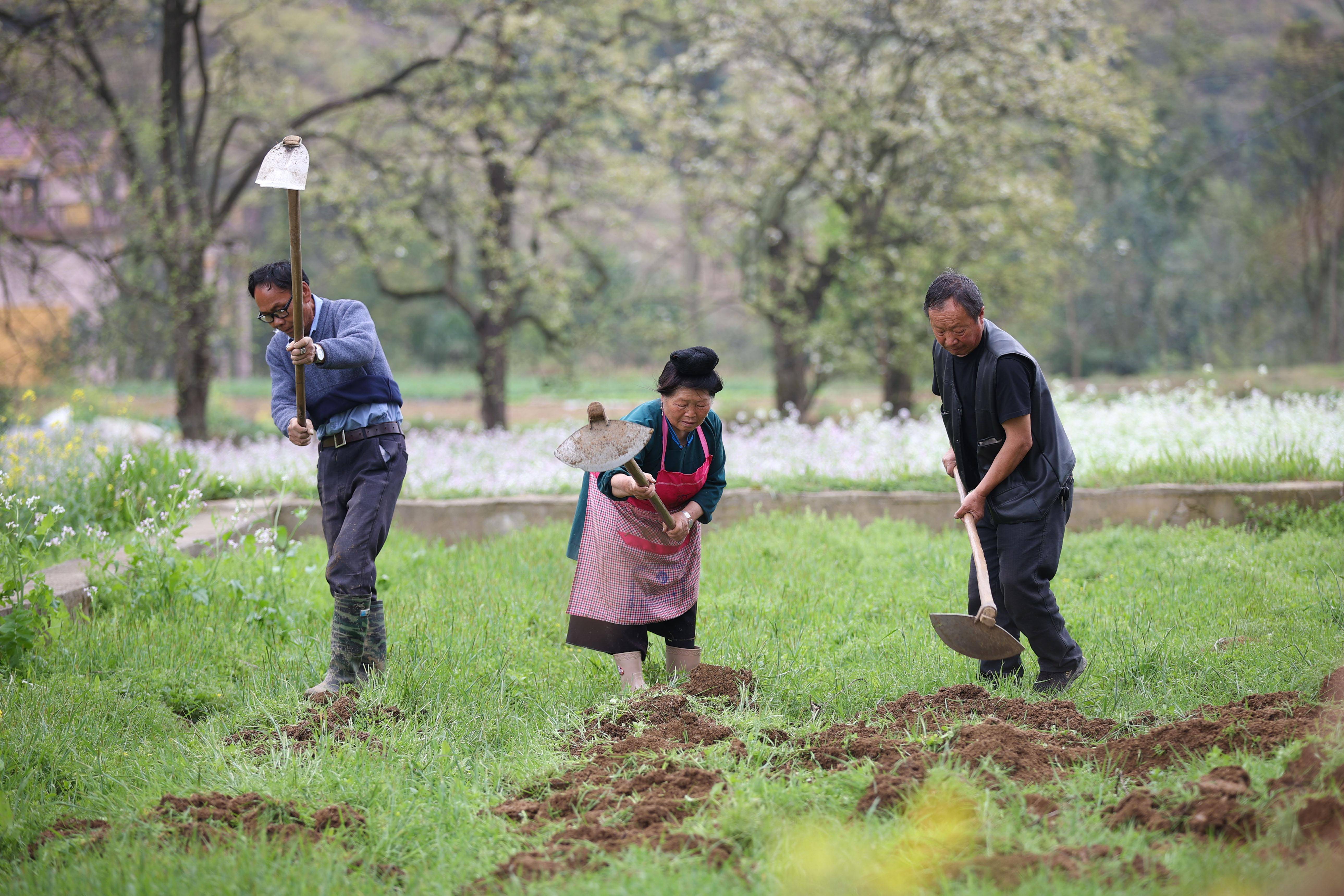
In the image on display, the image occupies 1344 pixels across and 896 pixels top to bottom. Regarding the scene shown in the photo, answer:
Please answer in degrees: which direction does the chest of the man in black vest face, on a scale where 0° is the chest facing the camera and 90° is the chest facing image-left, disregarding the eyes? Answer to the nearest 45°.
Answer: approximately 45°

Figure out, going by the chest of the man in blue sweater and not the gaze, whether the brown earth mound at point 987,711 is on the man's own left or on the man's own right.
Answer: on the man's own left

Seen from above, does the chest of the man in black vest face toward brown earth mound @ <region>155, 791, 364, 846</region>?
yes

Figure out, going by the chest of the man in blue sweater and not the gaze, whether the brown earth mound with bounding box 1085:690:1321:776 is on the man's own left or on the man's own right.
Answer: on the man's own left

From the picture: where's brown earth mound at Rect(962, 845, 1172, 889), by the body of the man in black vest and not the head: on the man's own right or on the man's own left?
on the man's own left

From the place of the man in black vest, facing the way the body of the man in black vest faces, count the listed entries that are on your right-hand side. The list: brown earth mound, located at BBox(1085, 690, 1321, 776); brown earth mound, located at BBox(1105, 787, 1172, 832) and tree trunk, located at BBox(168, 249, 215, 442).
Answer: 1

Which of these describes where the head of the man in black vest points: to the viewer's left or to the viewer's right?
to the viewer's left

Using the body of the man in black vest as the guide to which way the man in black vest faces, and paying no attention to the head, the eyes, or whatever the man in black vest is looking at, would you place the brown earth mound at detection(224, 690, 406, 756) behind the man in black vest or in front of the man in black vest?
in front
